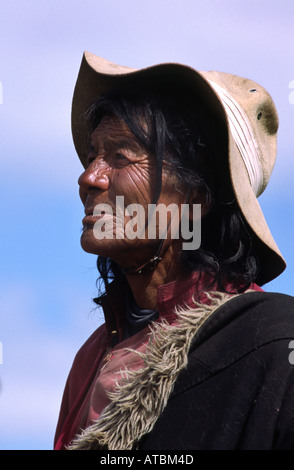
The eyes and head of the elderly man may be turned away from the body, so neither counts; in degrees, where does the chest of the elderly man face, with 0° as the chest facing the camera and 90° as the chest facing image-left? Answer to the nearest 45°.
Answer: approximately 45°

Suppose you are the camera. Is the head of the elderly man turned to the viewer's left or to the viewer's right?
to the viewer's left
